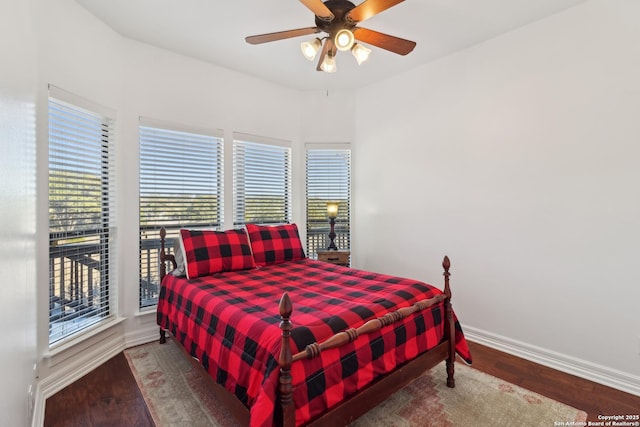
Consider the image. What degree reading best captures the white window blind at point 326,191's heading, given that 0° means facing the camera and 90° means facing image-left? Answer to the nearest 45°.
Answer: approximately 0°

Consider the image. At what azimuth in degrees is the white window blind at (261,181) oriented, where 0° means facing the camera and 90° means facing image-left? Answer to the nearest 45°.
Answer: approximately 315°

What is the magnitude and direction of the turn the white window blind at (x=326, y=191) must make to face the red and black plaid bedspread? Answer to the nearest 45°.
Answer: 0° — it already faces it

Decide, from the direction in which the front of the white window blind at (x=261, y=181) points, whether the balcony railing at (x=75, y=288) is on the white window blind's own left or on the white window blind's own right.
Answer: on the white window blind's own right

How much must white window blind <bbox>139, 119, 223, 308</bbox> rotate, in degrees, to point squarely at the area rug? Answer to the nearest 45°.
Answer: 0° — it already faces it

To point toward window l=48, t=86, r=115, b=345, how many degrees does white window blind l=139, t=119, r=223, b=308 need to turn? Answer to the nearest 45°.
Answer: approximately 90° to its right

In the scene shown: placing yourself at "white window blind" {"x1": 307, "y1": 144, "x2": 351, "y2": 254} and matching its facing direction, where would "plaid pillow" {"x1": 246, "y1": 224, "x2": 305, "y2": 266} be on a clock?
The plaid pillow is roughly at 1 o'clock from the white window blind.

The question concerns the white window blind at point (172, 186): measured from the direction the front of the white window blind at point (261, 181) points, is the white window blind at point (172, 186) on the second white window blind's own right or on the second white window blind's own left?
on the second white window blind's own right
